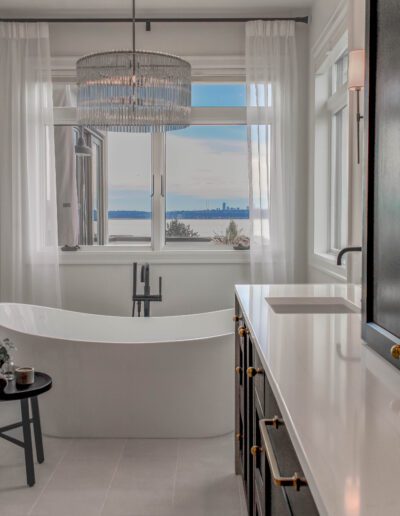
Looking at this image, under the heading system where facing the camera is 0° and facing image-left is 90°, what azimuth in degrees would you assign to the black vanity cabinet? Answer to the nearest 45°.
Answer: approximately 90°

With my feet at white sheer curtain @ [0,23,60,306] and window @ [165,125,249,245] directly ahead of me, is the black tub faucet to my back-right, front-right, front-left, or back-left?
front-right

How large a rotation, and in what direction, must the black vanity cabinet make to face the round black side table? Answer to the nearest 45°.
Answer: approximately 45° to its right

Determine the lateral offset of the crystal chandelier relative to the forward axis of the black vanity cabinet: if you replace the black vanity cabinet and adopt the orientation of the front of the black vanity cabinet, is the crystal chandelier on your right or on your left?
on your right

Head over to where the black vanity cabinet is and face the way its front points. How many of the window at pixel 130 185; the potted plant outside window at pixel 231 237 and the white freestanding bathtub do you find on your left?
0

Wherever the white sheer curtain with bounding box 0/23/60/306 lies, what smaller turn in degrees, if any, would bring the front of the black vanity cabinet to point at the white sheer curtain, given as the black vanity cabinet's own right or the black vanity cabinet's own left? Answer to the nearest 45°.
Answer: approximately 45° to the black vanity cabinet's own right

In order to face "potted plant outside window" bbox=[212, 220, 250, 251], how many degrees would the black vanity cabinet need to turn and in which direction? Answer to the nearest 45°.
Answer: approximately 90° to its right

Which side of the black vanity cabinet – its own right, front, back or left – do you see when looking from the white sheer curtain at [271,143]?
right

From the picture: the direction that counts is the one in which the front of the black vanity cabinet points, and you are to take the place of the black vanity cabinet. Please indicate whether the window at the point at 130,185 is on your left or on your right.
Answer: on your right

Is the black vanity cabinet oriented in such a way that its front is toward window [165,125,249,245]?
no
